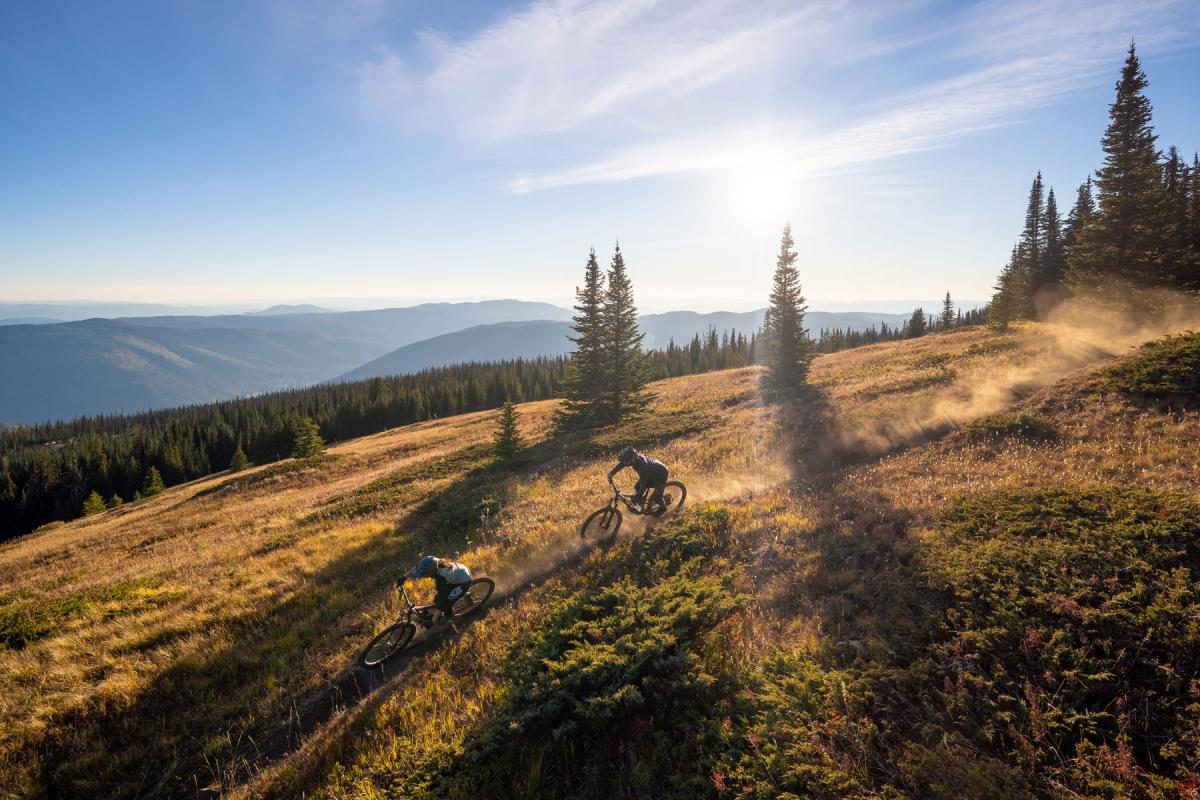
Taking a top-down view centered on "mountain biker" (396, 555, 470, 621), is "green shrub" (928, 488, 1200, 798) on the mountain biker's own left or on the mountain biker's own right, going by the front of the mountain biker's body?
on the mountain biker's own left

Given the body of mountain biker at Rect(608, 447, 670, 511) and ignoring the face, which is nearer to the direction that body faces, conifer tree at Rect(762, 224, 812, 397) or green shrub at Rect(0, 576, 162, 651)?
the green shrub

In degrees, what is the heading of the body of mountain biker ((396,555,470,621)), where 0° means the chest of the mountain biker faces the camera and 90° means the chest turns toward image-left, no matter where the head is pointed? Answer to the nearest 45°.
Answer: approximately 90°

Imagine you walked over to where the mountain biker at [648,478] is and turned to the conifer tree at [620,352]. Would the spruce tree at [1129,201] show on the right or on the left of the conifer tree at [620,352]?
right

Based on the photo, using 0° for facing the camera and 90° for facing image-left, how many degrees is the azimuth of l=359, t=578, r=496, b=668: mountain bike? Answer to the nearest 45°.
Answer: approximately 45°

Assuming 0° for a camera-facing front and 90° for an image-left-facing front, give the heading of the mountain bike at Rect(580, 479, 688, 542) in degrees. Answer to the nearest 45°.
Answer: approximately 45°

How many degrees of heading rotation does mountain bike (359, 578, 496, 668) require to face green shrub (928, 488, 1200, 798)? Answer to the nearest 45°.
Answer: approximately 90° to its left

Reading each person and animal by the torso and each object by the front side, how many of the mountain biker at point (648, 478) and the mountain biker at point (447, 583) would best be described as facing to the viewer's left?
2

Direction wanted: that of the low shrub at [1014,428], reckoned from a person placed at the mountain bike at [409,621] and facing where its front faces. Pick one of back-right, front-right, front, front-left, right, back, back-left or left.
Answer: back-left

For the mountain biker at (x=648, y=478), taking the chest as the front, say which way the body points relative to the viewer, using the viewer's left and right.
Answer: facing to the left of the viewer

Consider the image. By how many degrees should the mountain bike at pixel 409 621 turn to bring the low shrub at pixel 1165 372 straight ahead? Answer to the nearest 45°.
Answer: approximately 135° to its left
